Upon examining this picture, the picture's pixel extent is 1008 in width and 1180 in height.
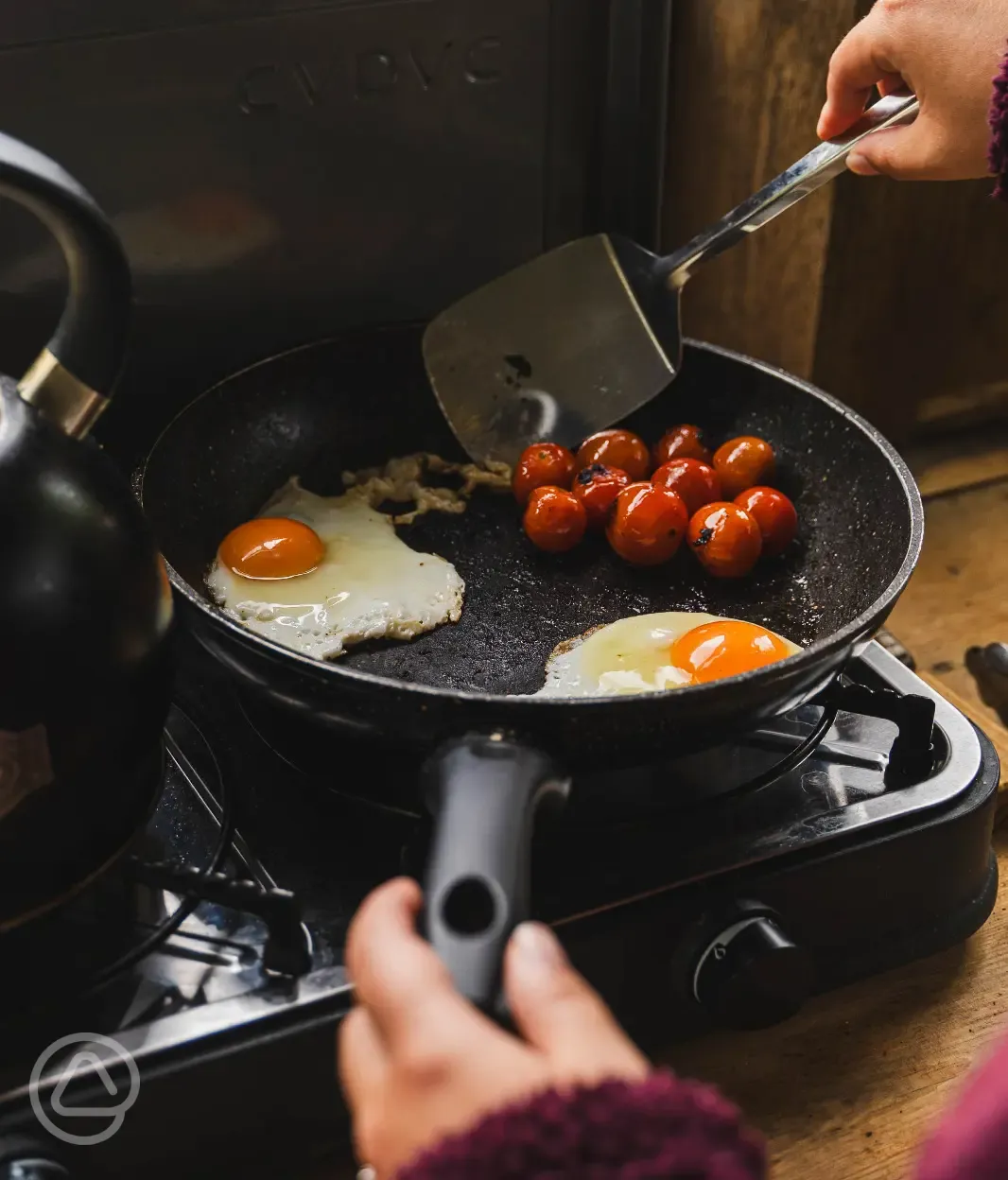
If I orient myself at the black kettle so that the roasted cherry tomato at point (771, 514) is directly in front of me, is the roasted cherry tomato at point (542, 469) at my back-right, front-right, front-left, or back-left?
front-left

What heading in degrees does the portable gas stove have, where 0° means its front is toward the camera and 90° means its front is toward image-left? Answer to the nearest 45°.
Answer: approximately 315°

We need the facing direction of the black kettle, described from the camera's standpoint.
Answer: facing to the left of the viewer

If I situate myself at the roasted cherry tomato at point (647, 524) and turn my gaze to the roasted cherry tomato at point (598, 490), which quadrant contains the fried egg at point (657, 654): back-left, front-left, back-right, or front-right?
back-left

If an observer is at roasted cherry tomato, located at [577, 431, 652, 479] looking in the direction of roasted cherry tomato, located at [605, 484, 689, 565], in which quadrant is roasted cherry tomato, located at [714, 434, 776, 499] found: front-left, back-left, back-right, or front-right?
front-left

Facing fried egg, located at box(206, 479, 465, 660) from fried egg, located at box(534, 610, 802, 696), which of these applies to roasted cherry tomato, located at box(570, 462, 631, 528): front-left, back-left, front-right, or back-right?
front-right

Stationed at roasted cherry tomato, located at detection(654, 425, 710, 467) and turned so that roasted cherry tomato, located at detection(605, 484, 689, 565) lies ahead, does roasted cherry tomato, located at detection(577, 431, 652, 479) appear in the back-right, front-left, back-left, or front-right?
front-right
